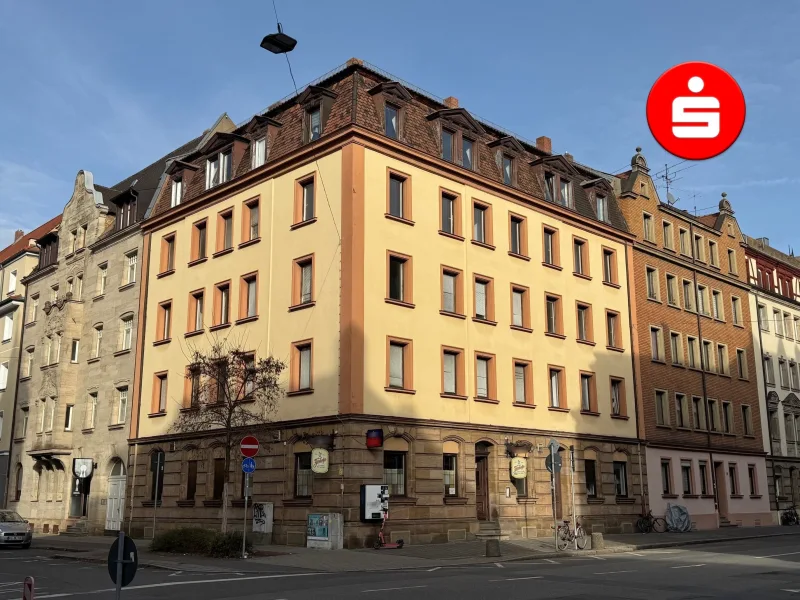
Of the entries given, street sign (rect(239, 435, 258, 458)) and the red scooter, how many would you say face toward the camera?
1

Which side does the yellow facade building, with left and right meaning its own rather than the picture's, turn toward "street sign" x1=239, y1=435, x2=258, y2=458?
right

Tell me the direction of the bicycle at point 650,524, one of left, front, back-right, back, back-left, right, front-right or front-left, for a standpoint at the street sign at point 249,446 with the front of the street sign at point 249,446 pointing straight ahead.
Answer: back-left

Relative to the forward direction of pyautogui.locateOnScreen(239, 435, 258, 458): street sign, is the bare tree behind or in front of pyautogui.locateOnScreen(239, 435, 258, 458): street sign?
behind

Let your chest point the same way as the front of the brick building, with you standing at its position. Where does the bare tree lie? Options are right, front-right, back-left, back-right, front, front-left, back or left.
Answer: right

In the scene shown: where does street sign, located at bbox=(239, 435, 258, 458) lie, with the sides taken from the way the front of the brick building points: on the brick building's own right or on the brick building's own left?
on the brick building's own right

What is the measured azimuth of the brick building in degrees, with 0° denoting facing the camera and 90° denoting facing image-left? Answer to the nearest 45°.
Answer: approximately 315°

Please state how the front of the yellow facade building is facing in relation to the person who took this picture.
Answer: facing the viewer and to the right of the viewer

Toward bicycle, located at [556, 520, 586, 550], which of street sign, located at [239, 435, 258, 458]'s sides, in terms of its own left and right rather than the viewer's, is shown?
left

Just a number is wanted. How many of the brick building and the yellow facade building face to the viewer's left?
0

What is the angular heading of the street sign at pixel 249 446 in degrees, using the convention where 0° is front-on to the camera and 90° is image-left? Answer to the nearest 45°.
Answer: approximately 0°
